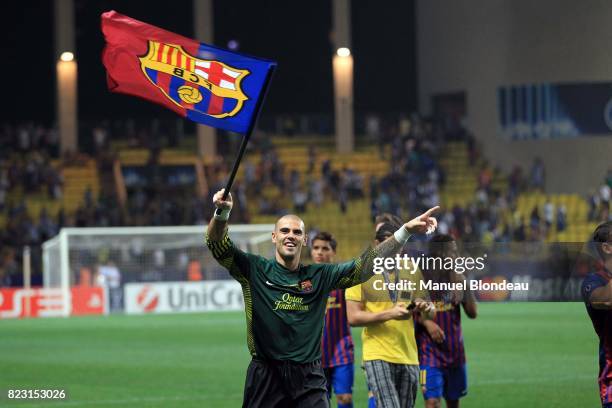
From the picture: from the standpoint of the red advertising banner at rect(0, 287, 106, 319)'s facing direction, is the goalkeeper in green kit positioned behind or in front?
in front

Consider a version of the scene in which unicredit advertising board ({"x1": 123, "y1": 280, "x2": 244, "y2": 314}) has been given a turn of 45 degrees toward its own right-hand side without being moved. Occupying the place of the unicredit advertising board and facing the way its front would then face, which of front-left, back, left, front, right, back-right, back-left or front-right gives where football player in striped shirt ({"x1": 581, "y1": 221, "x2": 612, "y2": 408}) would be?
front-left

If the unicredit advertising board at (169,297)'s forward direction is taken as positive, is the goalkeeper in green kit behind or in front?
in front

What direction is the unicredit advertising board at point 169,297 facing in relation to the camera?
toward the camera

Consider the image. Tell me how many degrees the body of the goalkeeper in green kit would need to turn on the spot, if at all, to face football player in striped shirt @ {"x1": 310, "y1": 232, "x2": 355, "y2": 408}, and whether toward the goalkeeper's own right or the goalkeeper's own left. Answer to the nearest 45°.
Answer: approximately 180°

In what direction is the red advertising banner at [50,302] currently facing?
toward the camera

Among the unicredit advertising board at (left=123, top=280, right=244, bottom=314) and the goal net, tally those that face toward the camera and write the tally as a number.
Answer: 2

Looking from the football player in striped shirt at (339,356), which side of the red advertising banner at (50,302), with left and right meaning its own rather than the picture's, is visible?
front

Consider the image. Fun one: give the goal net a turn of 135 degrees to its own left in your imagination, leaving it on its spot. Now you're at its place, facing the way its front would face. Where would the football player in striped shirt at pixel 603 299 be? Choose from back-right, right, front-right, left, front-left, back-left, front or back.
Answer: back-right

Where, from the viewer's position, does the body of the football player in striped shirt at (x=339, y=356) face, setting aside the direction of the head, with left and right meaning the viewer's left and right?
facing the viewer and to the left of the viewer

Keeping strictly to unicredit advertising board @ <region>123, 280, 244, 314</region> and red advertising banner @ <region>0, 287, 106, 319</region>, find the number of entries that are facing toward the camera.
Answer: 2

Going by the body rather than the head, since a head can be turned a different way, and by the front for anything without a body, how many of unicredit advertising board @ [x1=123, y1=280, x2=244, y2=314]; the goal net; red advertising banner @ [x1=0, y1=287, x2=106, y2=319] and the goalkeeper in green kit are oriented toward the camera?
4

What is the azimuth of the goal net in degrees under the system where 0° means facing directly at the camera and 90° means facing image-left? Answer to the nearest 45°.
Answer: approximately 0°

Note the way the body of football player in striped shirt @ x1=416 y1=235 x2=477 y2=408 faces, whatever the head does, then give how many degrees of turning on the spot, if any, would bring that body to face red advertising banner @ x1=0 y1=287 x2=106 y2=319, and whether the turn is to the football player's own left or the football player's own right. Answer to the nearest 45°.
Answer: approximately 90° to the football player's own right
